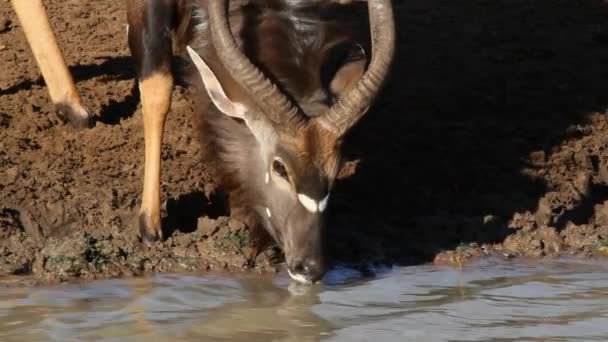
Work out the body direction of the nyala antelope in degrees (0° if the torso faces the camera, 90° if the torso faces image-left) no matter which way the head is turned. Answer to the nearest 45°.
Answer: approximately 315°
